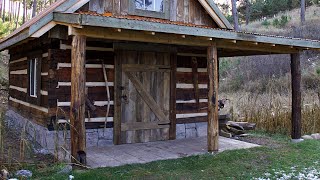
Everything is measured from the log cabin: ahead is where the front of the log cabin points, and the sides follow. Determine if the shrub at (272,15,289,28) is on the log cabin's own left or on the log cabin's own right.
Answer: on the log cabin's own left

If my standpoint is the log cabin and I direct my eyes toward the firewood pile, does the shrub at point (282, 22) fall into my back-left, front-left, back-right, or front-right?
front-left

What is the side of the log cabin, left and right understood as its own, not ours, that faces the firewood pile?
left

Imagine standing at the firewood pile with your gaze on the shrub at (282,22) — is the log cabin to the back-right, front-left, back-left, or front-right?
back-left
